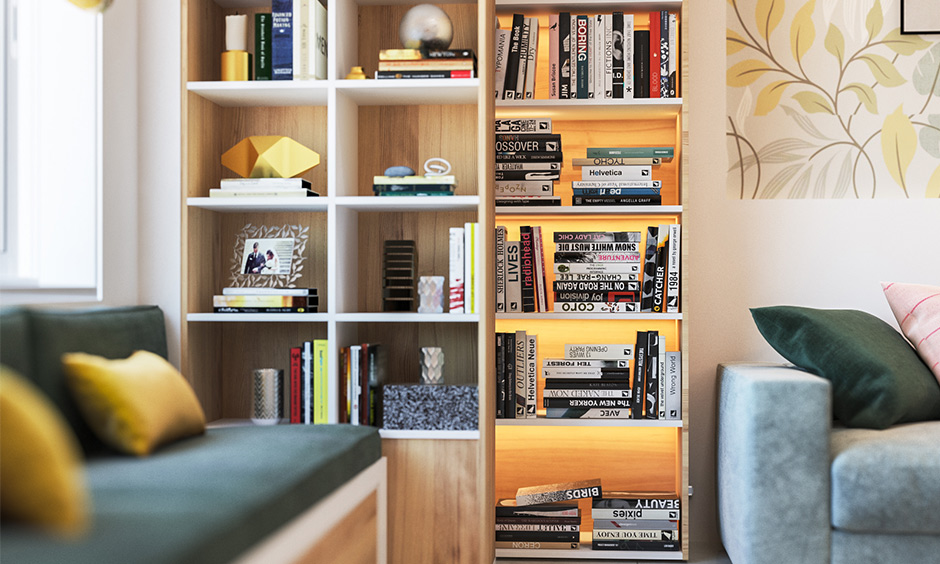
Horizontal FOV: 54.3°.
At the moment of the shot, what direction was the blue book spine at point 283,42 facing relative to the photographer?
facing the viewer

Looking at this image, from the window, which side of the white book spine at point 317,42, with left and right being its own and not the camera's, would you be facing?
right

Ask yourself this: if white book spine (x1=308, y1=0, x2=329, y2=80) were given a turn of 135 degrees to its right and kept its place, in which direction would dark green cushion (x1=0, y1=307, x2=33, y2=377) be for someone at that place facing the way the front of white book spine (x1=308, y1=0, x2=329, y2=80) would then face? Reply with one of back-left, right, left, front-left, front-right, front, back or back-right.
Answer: left

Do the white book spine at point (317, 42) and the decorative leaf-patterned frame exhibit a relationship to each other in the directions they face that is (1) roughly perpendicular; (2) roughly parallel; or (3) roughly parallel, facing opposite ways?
roughly parallel

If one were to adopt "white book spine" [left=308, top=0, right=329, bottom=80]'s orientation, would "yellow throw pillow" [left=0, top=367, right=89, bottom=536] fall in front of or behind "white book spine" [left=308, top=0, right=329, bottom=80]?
in front

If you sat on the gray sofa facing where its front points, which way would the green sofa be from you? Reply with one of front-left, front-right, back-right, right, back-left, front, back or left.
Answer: front-right

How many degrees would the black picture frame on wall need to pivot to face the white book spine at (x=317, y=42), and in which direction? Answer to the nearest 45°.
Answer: approximately 45° to its right

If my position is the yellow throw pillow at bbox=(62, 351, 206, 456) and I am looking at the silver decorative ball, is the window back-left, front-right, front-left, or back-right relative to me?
front-left

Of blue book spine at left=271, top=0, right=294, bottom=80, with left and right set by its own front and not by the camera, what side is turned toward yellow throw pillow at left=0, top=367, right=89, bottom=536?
front

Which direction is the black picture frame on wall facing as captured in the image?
toward the camera
